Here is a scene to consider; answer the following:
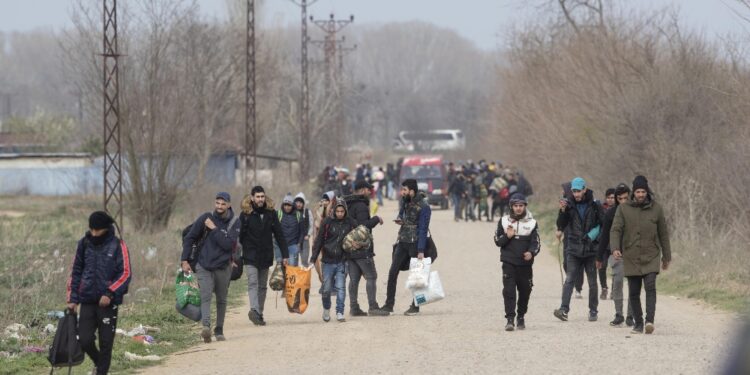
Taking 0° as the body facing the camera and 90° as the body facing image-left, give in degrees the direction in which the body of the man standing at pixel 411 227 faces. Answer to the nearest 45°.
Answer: approximately 45°

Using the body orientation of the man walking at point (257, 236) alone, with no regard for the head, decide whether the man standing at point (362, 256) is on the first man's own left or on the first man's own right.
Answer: on the first man's own left

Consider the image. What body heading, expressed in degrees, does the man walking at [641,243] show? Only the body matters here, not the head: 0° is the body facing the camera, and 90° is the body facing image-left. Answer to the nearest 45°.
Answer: approximately 0°

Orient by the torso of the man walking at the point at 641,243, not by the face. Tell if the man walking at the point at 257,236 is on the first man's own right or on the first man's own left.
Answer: on the first man's own right

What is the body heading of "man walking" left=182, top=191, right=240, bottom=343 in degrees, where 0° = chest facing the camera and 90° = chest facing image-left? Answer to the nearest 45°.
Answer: approximately 0°

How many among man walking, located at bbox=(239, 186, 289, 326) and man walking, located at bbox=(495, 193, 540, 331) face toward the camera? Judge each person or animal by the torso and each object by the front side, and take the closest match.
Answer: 2
